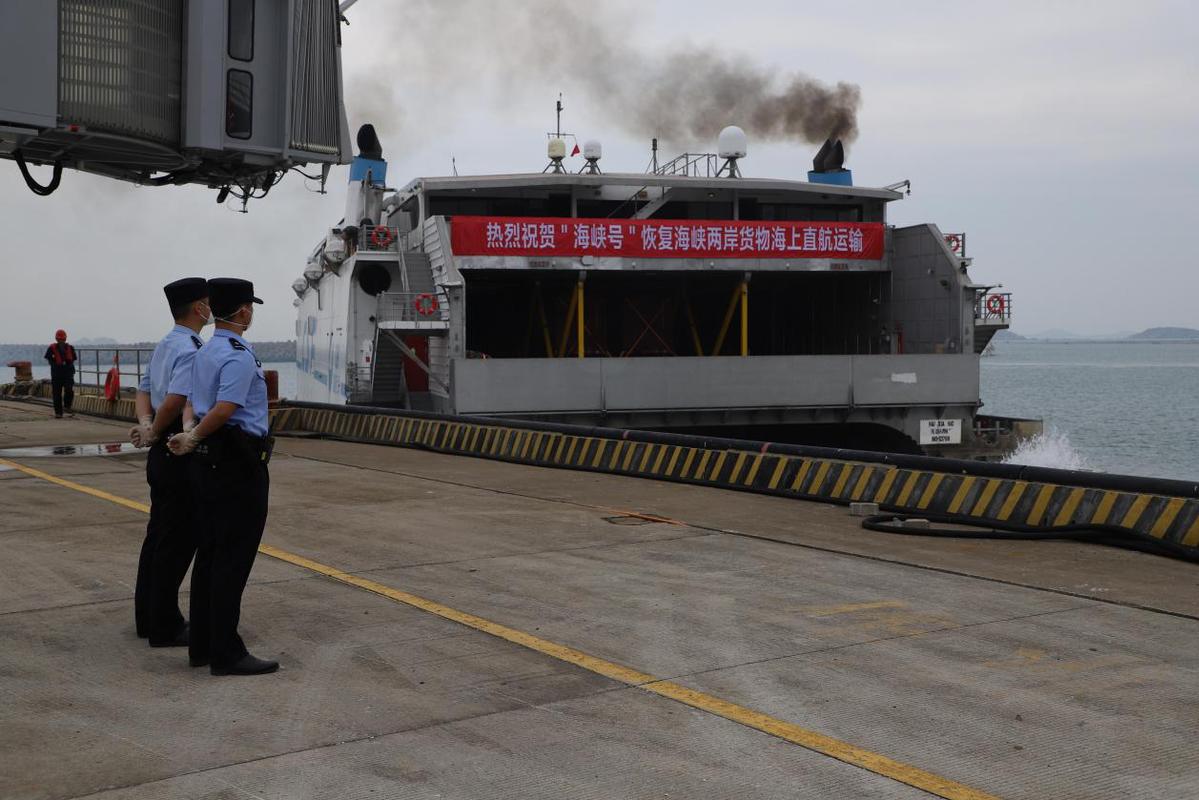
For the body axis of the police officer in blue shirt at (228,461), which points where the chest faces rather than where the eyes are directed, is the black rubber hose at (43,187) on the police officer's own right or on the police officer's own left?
on the police officer's own left

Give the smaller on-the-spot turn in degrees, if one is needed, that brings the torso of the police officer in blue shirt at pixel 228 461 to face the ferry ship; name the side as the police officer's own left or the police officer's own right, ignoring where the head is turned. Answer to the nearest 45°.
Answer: approximately 45° to the police officer's own left

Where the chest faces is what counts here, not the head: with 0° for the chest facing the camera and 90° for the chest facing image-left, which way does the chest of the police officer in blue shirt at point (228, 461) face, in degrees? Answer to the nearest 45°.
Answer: approximately 270°

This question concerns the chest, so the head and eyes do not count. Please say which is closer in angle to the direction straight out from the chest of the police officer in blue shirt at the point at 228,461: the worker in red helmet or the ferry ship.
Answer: the ferry ship

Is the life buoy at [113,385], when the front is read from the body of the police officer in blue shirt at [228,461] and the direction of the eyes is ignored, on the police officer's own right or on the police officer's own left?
on the police officer's own left
